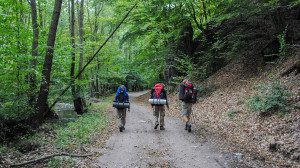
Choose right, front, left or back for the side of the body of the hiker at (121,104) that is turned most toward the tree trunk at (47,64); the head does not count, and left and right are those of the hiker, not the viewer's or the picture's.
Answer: left

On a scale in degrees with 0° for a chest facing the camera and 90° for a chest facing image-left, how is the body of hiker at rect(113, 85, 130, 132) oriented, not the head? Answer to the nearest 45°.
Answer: approximately 180°
